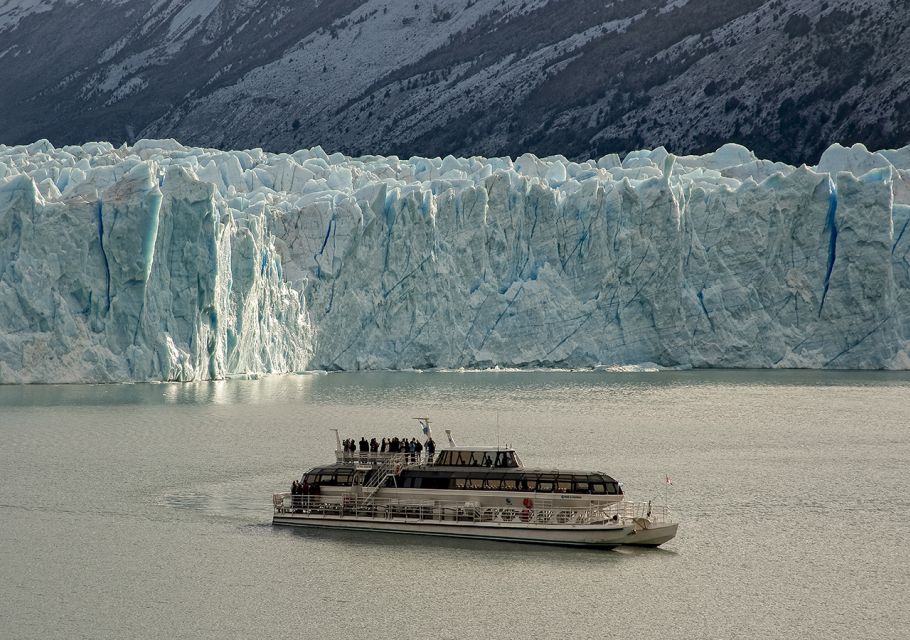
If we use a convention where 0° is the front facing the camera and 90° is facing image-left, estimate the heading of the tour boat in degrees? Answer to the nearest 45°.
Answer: approximately 315°
